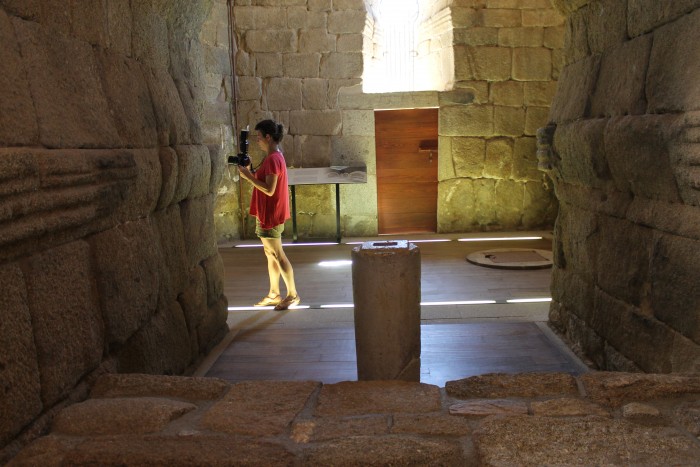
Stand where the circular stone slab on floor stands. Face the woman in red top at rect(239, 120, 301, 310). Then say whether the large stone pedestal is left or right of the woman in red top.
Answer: left

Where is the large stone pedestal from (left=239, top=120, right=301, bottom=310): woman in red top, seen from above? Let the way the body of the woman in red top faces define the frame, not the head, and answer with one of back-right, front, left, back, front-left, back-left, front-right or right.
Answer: left

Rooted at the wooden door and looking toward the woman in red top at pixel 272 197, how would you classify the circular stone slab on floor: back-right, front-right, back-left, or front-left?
front-left

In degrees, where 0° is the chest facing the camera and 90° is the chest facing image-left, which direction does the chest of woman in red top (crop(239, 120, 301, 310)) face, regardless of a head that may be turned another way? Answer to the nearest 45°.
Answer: approximately 90°

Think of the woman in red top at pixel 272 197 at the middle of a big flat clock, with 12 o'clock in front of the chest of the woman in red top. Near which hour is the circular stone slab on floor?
The circular stone slab on floor is roughly at 5 o'clock from the woman in red top.

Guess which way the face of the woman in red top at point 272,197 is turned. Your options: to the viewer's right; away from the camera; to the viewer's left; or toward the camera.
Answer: to the viewer's left

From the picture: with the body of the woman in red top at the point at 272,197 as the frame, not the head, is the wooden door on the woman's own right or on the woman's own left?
on the woman's own right
